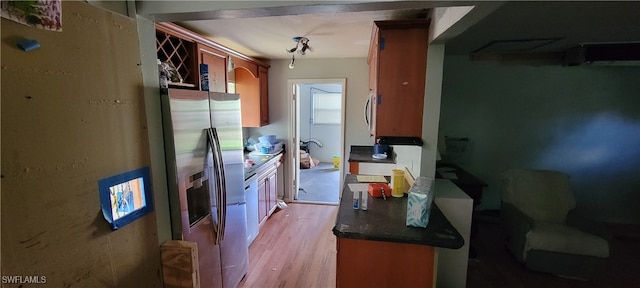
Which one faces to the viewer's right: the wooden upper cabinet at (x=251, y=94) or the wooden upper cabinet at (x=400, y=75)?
the wooden upper cabinet at (x=251, y=94)

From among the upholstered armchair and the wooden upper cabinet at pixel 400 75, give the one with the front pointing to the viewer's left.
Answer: the wooden upper cabinet

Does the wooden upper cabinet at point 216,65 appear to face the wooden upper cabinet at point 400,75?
yes

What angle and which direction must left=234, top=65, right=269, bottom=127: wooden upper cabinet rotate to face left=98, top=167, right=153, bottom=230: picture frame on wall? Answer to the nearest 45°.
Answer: approximately 90° to its right

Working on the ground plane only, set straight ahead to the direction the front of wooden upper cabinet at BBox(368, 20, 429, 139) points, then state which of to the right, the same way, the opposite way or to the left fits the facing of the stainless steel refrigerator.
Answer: the opposite way

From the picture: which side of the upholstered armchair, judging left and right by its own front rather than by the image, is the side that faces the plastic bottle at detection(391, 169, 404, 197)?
right

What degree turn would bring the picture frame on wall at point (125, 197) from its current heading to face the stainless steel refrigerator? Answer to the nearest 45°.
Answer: approximately 90° to its left

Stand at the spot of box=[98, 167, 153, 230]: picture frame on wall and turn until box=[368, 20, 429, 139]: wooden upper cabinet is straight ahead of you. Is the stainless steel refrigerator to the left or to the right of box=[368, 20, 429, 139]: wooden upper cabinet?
left

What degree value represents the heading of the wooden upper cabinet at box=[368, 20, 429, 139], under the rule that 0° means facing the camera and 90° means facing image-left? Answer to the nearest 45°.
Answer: approximately 90°
